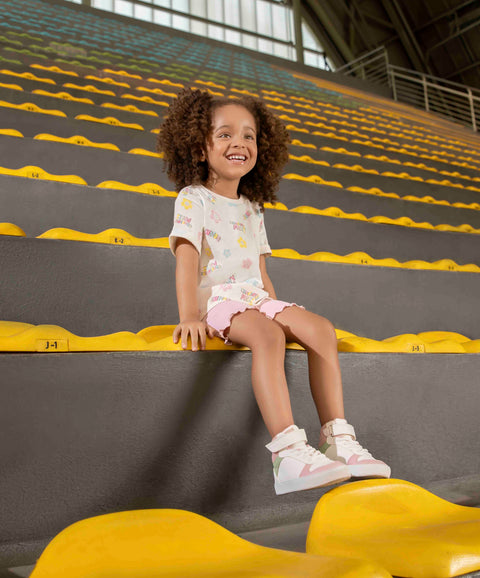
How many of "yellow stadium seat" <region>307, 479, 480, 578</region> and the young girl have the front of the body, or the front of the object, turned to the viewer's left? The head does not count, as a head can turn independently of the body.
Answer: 0

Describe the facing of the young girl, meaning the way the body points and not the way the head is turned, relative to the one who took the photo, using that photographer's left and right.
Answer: facing the viewer and to the right of the viewer

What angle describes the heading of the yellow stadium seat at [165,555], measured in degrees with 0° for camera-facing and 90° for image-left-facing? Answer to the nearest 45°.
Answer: approximately 315°

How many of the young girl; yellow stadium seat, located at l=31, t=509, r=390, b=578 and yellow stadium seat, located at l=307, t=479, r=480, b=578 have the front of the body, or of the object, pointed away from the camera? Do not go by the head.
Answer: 0

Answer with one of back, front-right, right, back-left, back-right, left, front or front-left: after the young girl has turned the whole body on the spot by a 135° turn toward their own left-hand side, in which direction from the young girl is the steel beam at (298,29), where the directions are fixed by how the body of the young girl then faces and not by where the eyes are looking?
front

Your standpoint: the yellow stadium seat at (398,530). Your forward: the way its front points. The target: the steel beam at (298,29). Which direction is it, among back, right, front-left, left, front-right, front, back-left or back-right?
back-left

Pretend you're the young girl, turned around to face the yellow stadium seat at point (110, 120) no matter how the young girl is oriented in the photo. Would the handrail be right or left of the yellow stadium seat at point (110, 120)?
right

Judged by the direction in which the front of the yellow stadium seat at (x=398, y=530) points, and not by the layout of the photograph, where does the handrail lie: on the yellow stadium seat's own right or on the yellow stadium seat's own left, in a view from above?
on the yellow stadium seat's own left
